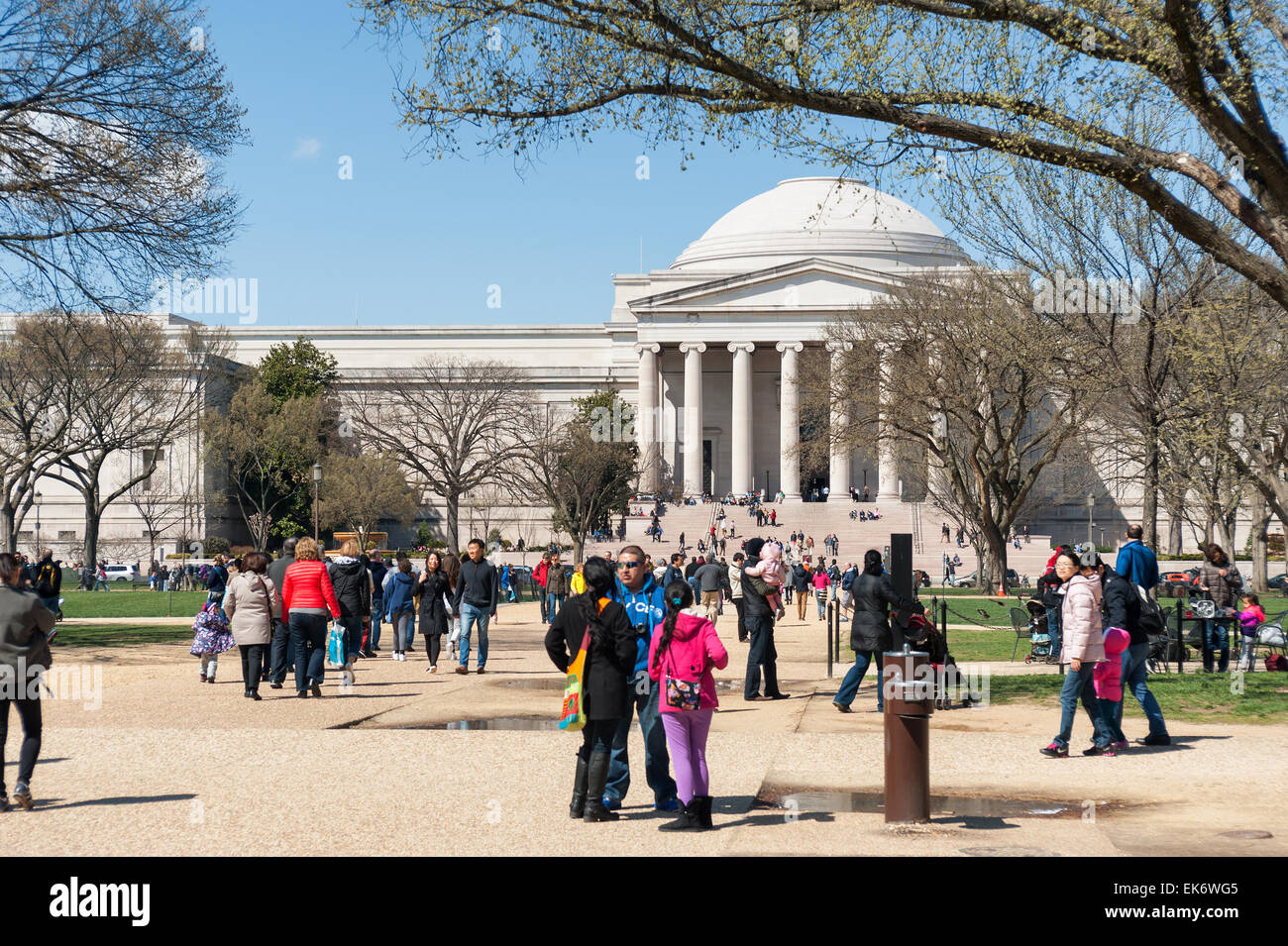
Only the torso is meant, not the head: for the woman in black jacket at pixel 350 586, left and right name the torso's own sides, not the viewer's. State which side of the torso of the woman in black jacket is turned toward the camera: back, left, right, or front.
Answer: back

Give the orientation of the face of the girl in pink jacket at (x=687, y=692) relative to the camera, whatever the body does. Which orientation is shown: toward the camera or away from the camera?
away from the camera

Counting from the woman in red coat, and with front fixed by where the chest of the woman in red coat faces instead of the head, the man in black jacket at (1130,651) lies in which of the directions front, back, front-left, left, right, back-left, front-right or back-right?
back-right

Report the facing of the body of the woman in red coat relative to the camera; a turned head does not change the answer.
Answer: away from the camera

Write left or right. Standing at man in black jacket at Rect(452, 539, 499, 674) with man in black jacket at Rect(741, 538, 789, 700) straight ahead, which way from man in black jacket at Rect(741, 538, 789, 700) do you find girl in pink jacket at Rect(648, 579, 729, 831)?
right

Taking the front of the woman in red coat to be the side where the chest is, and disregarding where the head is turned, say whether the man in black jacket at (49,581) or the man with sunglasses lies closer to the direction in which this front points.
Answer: the man in black jacket

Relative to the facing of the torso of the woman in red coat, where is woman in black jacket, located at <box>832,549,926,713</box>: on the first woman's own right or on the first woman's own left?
on the first woman's own right

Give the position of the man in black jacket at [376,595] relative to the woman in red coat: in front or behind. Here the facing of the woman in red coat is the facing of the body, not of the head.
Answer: in front

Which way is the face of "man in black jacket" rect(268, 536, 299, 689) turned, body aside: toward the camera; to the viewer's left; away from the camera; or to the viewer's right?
away from the camera

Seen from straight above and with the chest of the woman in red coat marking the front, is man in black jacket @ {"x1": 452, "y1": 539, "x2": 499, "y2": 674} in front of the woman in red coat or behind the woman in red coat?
in front

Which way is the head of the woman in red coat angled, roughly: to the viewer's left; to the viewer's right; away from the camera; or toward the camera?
away from the camera

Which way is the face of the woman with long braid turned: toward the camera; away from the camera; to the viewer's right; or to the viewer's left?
away from the camera
